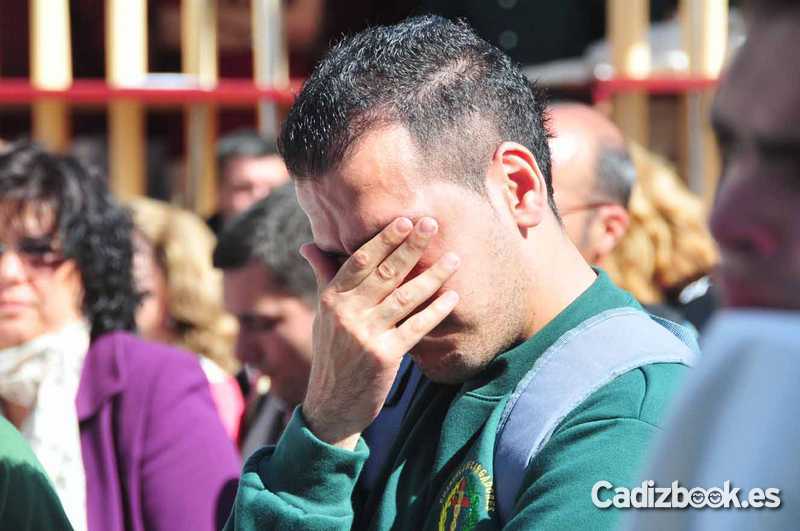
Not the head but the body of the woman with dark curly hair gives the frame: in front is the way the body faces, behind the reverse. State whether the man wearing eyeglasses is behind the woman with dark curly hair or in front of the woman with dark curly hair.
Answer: behind

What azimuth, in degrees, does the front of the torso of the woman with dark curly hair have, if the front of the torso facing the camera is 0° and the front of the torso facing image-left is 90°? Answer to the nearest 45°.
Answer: approximately 45°
